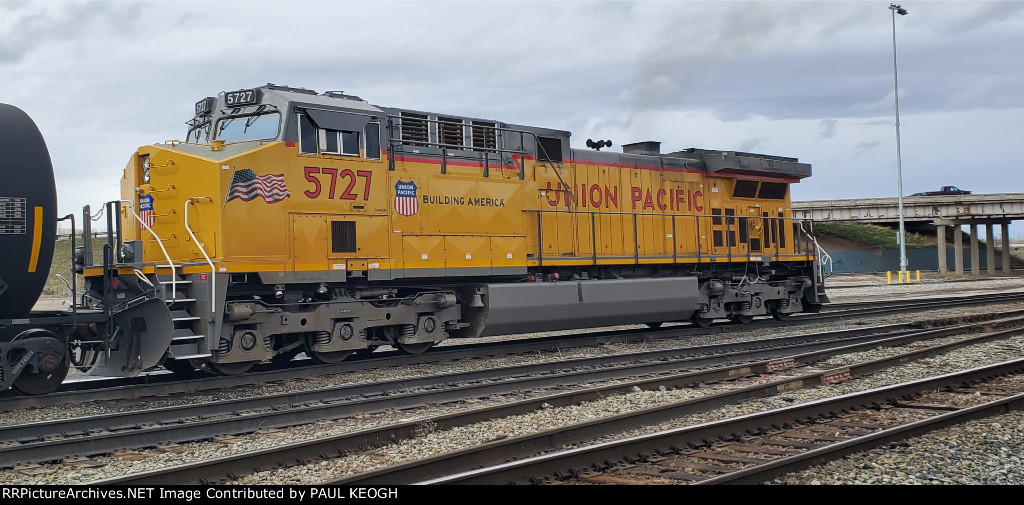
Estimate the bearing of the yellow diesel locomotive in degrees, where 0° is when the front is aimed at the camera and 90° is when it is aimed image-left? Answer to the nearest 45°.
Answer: approximately 45°

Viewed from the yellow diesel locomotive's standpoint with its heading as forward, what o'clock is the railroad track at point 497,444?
The railroad track is roughly at 10 o'clock from the yellow diesel locomotive.

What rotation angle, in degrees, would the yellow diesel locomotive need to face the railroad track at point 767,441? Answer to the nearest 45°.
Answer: approximately 90° to its left
